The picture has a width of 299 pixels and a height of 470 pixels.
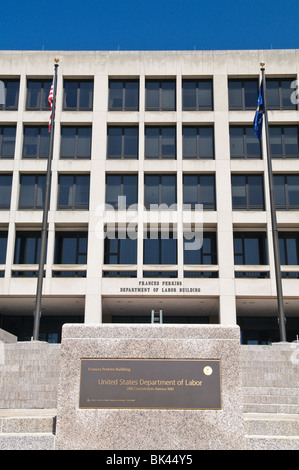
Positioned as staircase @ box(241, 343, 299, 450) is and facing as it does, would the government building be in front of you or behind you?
behind

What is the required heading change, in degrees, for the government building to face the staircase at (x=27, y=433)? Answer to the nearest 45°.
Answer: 0° — it already faces it

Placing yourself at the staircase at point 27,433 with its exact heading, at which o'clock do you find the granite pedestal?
The granite pedestal is roughly at 10 o'clock from the staircase.

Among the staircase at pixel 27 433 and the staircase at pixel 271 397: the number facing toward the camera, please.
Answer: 2

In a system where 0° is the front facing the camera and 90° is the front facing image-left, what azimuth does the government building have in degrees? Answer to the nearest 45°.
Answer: approximately 0°

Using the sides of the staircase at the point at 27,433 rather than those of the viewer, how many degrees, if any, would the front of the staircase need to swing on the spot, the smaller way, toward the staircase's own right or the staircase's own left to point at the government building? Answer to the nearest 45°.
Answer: approximately 180°
